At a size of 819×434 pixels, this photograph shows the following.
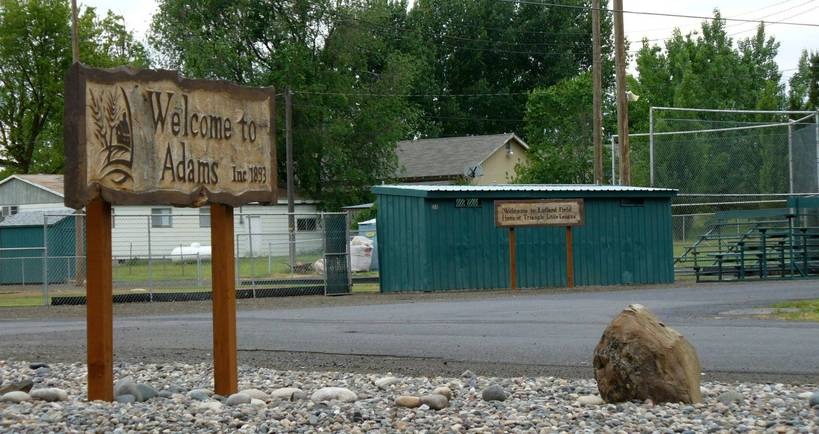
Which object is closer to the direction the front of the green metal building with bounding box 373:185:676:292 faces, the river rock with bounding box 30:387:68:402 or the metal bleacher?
the river rock

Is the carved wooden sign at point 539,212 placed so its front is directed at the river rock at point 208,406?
yes

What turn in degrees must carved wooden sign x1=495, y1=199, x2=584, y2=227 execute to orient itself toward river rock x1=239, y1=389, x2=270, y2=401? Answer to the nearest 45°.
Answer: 0° — it already faces it

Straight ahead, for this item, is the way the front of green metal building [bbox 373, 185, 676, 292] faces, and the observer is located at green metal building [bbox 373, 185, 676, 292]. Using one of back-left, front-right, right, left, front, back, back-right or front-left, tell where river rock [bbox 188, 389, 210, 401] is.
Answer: front

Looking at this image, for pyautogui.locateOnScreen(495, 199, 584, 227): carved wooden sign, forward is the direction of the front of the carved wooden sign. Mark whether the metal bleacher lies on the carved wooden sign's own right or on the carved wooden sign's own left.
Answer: on the carved wooden sign's own left

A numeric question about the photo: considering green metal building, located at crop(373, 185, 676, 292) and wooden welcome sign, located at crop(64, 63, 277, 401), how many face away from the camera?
0

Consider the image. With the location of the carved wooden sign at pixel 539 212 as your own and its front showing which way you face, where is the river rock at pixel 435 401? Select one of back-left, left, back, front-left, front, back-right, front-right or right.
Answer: front

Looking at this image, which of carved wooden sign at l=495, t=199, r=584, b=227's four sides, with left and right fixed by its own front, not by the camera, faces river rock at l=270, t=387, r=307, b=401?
front

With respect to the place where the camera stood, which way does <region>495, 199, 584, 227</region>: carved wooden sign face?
facing the viewer

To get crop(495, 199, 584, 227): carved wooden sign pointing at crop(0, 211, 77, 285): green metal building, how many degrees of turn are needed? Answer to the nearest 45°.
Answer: approximately 90° to its right

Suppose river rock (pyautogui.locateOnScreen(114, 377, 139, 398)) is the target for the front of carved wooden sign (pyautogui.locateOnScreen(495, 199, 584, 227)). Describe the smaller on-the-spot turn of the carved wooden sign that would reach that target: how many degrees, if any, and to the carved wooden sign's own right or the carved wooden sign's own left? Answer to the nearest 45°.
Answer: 0° — it already faces it

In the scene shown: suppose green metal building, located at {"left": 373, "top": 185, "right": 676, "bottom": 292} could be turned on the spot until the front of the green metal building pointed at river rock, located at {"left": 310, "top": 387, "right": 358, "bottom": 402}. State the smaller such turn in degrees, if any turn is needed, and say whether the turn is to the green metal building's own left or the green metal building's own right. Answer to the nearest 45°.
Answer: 0° — it already faces it

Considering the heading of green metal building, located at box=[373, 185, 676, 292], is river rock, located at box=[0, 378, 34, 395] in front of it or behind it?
in front
